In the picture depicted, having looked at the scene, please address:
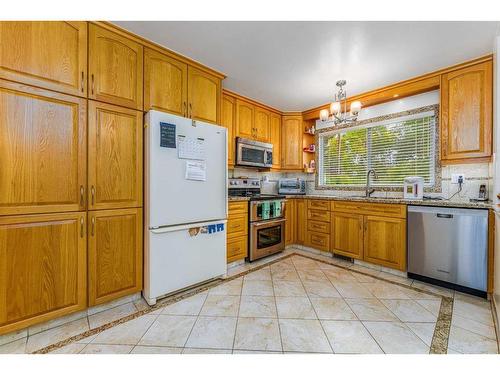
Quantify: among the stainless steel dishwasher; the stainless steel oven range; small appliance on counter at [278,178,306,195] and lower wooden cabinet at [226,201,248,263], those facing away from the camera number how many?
0

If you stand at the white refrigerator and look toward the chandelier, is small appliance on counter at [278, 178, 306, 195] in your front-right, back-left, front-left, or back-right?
front-left

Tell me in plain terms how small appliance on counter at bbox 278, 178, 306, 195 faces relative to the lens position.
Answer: facing the viewer

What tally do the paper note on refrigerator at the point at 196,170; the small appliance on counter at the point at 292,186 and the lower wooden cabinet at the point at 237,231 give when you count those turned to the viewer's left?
0

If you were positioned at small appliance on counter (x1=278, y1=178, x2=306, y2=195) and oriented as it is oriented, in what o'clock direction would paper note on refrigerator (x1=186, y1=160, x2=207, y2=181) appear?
The paper note on refrigerator is roughly at 1 o'clock from the small appliance on counter.

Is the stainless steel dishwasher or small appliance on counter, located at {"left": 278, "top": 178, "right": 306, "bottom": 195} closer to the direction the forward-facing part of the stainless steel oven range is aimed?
the stainless steel dishwasher

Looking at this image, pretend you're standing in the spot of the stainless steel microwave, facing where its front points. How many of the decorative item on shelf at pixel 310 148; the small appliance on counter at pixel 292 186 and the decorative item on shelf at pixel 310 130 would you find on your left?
3

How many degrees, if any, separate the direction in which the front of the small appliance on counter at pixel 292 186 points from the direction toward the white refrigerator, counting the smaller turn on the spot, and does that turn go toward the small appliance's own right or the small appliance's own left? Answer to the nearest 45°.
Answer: approximately 45° to the small appliance's own right

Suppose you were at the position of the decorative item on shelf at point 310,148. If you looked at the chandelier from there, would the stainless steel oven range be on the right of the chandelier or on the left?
right

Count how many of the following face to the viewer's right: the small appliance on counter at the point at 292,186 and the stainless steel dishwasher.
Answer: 0

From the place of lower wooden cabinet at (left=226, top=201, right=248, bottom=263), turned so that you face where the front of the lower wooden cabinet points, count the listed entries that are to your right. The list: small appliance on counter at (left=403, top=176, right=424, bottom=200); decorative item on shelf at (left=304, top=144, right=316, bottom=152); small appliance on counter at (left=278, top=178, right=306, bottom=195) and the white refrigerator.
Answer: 1

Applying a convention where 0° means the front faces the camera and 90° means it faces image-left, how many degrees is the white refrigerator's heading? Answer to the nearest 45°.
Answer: approximately 315°

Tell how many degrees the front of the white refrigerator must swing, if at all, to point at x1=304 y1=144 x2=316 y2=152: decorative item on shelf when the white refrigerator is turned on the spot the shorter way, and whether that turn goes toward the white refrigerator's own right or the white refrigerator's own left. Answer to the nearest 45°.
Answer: approximately 90° to the white refrigerator's own left

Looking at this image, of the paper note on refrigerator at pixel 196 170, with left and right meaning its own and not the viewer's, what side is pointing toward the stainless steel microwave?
left

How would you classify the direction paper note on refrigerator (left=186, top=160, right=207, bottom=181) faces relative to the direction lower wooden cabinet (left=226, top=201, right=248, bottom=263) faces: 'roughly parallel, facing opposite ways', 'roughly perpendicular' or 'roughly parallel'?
roughly parallel
